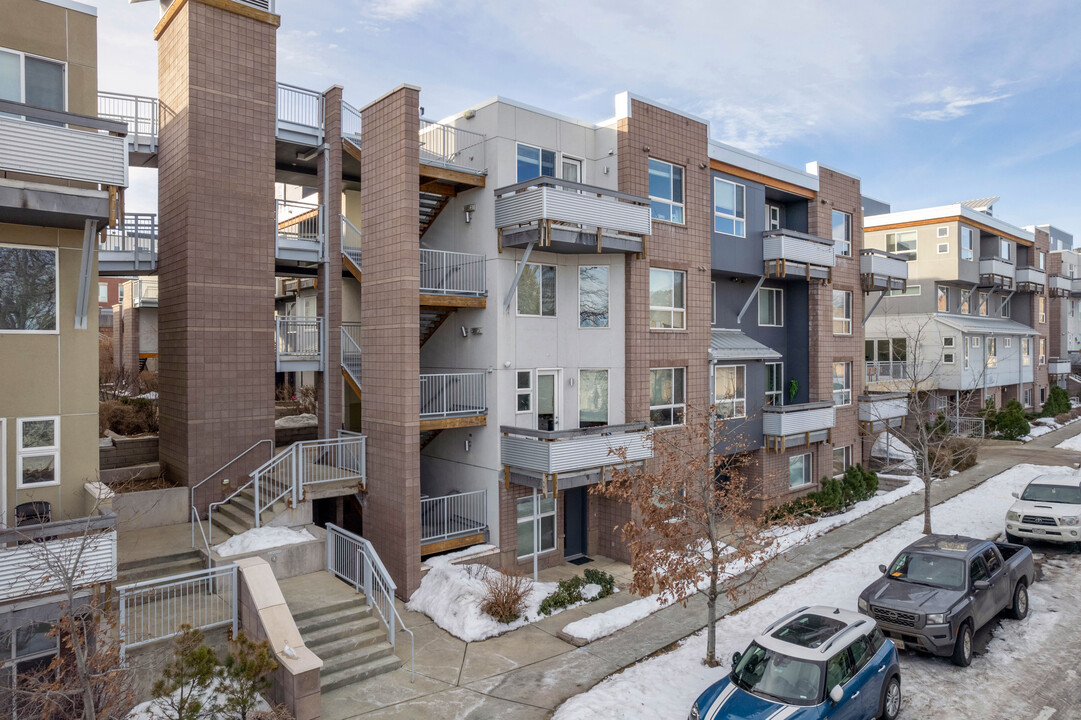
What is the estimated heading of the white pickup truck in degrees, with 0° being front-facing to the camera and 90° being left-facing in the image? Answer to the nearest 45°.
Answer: approximately 45°

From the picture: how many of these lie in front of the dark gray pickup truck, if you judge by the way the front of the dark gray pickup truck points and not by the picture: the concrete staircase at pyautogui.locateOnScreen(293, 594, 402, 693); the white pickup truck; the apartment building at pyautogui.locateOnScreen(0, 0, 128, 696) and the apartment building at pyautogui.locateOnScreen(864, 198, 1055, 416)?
2

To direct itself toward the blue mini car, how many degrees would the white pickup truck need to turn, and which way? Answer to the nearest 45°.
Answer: approximately 45° to its left

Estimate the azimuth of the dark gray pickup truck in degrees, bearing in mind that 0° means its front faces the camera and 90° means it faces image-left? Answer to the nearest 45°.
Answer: approximately 45°

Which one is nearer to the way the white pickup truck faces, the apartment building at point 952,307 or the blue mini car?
the blue mini car

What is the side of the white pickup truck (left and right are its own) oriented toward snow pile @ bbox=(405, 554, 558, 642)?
front

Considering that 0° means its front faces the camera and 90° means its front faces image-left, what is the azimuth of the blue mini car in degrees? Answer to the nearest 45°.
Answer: approximately 45°

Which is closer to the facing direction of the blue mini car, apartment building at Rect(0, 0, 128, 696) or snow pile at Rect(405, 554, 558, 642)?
the apartment building

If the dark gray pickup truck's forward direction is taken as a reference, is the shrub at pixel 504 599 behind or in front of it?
in front

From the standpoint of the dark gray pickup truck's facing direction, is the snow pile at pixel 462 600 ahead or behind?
ahead
